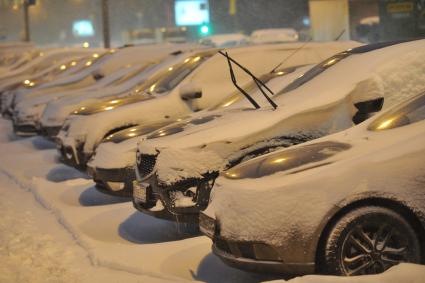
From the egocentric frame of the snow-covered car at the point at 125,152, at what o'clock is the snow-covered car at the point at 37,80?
the snow-covered car at the point at 37,80 is roughly at 4 o'clock from the snow-covered car at the point at 125,152.

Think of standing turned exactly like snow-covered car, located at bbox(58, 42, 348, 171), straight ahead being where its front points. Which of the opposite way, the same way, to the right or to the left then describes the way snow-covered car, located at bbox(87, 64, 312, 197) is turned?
the same way

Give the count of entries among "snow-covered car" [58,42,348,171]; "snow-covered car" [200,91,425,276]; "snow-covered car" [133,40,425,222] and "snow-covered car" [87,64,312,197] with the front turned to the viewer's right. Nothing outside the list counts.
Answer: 0

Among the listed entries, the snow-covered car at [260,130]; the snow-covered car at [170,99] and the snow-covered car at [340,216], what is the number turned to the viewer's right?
0

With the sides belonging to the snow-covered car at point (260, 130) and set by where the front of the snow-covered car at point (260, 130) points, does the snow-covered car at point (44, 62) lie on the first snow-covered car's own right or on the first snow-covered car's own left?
on the first snow-covered car's own right

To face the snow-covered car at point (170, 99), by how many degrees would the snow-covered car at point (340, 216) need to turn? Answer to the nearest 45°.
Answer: approximately 90° to its right

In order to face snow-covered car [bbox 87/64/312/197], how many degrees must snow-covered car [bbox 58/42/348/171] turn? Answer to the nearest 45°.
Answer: approximately 45° to its left

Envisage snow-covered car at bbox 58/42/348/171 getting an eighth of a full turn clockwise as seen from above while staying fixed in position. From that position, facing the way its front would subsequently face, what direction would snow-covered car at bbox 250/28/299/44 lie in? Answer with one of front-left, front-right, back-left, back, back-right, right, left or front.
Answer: right

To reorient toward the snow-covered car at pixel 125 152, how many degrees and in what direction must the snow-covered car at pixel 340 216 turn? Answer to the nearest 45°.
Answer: approximately 45° to its right

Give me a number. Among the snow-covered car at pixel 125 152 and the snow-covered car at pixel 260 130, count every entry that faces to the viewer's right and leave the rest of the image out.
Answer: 0

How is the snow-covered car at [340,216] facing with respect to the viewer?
to the viewer's left

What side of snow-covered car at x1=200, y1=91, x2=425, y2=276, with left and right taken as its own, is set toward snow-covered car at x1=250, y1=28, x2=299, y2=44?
right

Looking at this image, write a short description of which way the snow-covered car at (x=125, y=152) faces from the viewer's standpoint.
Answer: facing the viewer and to the left of the viewer

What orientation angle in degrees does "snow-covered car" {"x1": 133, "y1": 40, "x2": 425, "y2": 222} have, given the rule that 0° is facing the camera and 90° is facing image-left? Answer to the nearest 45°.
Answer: approximately 45°

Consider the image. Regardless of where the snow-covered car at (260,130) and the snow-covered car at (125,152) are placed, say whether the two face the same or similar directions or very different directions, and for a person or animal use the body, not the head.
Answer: same or similar directions

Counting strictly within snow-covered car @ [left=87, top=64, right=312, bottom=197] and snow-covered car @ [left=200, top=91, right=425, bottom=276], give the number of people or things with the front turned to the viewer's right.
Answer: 0
